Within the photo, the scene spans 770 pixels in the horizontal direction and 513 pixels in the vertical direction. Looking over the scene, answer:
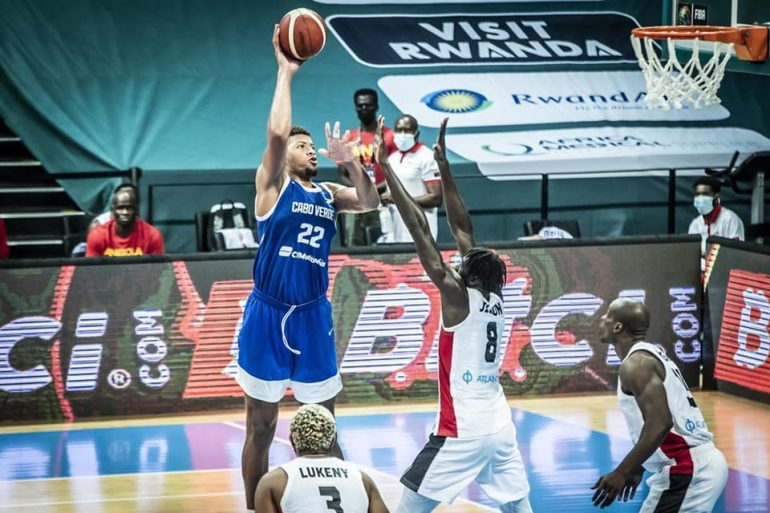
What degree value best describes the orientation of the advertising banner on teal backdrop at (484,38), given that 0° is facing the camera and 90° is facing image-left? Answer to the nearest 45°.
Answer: approximately 0°

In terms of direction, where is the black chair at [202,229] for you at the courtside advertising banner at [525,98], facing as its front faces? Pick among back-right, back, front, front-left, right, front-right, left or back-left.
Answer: front-right

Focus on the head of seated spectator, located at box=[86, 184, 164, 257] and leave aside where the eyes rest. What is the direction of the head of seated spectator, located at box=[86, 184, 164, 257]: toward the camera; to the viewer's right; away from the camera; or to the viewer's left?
toward the camera

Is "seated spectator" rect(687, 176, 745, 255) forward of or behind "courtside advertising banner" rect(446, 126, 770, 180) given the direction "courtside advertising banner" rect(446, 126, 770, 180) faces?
forward

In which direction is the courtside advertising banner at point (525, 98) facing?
toward the camera

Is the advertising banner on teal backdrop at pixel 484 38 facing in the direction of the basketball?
yes

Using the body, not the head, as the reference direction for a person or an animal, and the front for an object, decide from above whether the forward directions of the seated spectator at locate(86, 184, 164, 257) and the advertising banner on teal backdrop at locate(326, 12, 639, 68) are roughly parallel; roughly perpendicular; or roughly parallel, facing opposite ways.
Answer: roughly parallel

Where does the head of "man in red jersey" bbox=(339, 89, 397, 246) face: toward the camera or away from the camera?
toward the camera

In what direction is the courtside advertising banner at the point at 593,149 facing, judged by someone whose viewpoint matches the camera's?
facing the viewer

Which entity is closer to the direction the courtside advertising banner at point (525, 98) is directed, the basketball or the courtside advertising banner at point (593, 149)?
the basketball

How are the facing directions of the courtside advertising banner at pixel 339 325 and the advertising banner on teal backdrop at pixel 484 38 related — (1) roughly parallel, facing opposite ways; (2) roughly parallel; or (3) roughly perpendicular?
roughly parallel

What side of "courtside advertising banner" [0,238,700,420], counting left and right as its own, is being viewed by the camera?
front

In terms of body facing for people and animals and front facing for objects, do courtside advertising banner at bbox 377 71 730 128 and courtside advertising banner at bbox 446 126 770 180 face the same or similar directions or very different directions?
same or similar directions

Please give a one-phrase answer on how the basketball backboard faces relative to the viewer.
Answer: facing the viewer and to the left of the viewer
